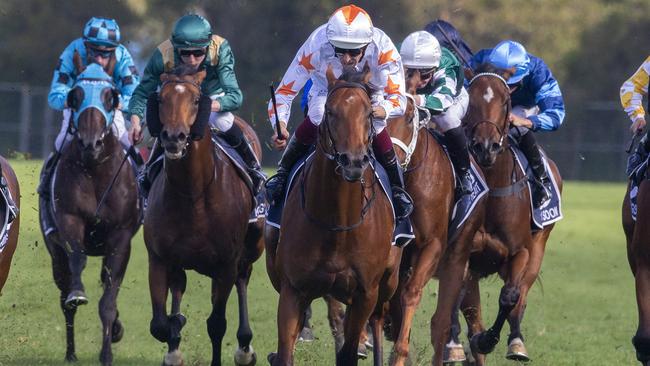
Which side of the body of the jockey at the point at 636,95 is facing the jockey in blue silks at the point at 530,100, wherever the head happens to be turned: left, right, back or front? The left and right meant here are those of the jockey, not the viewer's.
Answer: right

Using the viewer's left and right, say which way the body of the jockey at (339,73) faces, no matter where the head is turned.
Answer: facing the viewer

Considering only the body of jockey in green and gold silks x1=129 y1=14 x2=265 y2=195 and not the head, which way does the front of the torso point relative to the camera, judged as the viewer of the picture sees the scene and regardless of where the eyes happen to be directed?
toward the camera

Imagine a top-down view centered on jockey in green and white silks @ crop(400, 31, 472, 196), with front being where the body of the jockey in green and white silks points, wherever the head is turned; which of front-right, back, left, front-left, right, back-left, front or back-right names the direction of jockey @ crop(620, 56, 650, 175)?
back-left

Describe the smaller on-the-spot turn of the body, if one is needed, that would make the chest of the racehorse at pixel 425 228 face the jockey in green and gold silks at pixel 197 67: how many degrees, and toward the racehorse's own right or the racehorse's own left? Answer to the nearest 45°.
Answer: approximately 45° to the racehorse's own right

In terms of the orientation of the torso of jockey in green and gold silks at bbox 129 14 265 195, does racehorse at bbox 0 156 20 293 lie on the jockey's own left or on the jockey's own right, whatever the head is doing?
on the jockey's own right

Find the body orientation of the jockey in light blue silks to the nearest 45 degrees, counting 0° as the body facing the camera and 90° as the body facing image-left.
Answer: approximately 0°

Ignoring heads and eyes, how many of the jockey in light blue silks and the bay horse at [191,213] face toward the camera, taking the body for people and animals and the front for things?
2

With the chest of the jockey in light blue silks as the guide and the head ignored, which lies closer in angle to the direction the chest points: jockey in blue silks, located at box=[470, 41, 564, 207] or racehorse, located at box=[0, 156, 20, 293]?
the racehorse

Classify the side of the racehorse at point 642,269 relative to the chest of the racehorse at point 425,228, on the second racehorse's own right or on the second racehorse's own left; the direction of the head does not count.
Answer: on the second racehorse's own left

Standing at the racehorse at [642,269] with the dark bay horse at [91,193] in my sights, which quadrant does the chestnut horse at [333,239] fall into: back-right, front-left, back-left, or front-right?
front-left

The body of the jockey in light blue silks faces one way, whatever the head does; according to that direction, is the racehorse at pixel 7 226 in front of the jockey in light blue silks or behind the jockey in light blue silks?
in front
